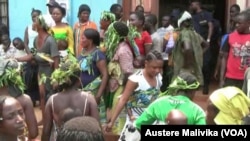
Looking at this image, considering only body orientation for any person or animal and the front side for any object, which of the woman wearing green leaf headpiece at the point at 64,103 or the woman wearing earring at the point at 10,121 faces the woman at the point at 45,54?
the woman wearing green leaf headpiece

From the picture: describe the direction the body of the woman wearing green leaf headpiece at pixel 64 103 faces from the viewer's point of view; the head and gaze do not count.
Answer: away from the camera

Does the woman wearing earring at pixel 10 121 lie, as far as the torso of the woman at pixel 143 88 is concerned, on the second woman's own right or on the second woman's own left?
on the second woman's own right

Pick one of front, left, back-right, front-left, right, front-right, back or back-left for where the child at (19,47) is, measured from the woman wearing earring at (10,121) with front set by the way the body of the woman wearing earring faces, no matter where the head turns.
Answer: back-left

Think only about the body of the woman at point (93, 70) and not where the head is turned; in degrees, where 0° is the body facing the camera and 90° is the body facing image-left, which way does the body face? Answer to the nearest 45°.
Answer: approximately 45°

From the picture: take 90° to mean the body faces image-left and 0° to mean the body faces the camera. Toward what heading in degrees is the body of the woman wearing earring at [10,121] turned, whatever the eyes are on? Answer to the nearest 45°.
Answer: approximately 315°

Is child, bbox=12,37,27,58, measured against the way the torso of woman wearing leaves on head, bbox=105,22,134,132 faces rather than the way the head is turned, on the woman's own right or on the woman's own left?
on the woman's own right

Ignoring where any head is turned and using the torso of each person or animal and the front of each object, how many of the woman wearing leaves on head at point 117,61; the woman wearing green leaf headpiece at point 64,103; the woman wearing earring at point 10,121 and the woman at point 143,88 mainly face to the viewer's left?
1

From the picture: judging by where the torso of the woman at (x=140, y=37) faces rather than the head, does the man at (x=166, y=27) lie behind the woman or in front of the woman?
behind

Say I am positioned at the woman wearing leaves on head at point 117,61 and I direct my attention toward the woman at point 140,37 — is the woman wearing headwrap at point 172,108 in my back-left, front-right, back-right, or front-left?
back-right

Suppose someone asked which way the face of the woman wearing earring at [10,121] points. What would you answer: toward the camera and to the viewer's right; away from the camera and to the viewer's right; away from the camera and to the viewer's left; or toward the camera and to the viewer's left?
toward the camera and to the viewer's right

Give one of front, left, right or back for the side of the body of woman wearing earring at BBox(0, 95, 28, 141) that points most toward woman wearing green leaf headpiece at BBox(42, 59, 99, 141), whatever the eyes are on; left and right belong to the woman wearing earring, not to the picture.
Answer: left

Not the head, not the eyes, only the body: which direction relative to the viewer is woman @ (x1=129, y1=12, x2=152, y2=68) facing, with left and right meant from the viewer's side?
facing the viewer and to the left of the viewer
